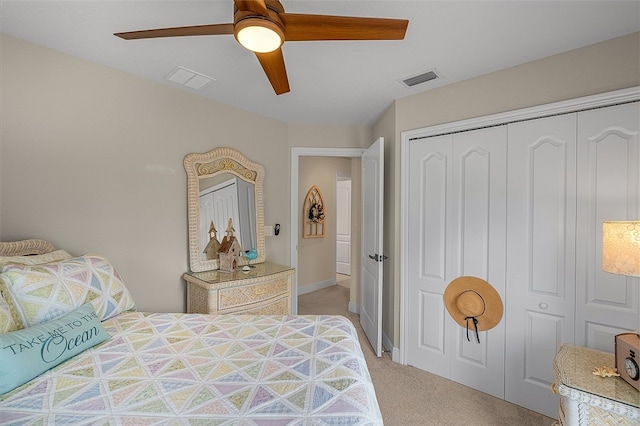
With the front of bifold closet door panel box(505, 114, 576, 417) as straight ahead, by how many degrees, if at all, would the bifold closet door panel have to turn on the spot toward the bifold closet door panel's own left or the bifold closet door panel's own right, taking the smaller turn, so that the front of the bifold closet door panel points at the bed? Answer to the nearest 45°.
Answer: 0° — it already faces it

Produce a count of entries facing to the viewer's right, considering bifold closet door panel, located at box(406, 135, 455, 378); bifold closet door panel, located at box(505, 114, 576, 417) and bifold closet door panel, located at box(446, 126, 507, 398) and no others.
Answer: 0

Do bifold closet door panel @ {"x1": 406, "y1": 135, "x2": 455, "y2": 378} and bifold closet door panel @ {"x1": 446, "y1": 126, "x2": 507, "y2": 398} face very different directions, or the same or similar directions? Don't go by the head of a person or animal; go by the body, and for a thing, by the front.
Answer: same or similar directions

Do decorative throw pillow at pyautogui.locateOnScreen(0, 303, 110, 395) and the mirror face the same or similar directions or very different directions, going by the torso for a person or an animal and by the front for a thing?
same or similar directions

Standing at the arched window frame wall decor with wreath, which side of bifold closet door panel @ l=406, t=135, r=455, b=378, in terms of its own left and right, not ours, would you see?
right

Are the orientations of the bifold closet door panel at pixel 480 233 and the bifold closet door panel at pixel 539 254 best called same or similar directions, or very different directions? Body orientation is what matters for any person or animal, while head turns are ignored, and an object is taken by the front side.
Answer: same or similar directions

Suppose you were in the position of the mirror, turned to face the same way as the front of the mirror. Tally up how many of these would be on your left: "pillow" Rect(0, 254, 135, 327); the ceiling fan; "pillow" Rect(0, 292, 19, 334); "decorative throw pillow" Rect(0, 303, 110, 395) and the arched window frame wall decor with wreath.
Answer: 1

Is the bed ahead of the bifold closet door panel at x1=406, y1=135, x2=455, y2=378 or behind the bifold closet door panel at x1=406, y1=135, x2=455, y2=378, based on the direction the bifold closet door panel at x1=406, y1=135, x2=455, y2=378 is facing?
ahead

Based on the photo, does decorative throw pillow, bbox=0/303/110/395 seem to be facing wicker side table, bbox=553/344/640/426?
yes

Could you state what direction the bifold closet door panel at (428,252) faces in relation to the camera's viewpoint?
facing the viewer and to the left of the viewer

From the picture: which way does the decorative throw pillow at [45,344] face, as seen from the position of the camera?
facing the viewer and to the right of the viewer

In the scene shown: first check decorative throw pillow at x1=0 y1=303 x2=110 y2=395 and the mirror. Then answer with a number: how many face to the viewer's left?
0

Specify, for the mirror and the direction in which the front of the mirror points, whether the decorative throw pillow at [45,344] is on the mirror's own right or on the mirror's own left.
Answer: on the mirror's own right

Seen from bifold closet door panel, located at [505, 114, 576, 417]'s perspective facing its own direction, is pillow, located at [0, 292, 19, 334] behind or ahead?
ahead
